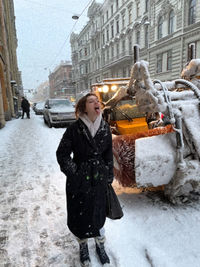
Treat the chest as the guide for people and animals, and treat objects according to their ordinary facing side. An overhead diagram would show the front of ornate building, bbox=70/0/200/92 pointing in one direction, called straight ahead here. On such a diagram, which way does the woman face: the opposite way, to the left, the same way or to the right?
to the left

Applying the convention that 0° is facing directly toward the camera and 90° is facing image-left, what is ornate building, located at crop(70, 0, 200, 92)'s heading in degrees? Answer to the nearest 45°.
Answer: approximately 45°

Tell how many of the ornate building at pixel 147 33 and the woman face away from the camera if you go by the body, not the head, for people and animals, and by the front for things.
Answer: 0

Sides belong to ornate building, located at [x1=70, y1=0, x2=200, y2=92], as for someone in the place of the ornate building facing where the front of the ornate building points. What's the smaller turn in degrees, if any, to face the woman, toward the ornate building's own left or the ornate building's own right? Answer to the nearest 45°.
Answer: approximately 45° to the ornate building's own left

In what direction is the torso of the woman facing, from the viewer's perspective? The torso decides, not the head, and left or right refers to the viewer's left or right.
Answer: facing the viewer and to the right of the viewer

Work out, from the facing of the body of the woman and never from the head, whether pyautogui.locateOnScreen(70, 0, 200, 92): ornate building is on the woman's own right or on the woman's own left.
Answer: on the woman's own left
